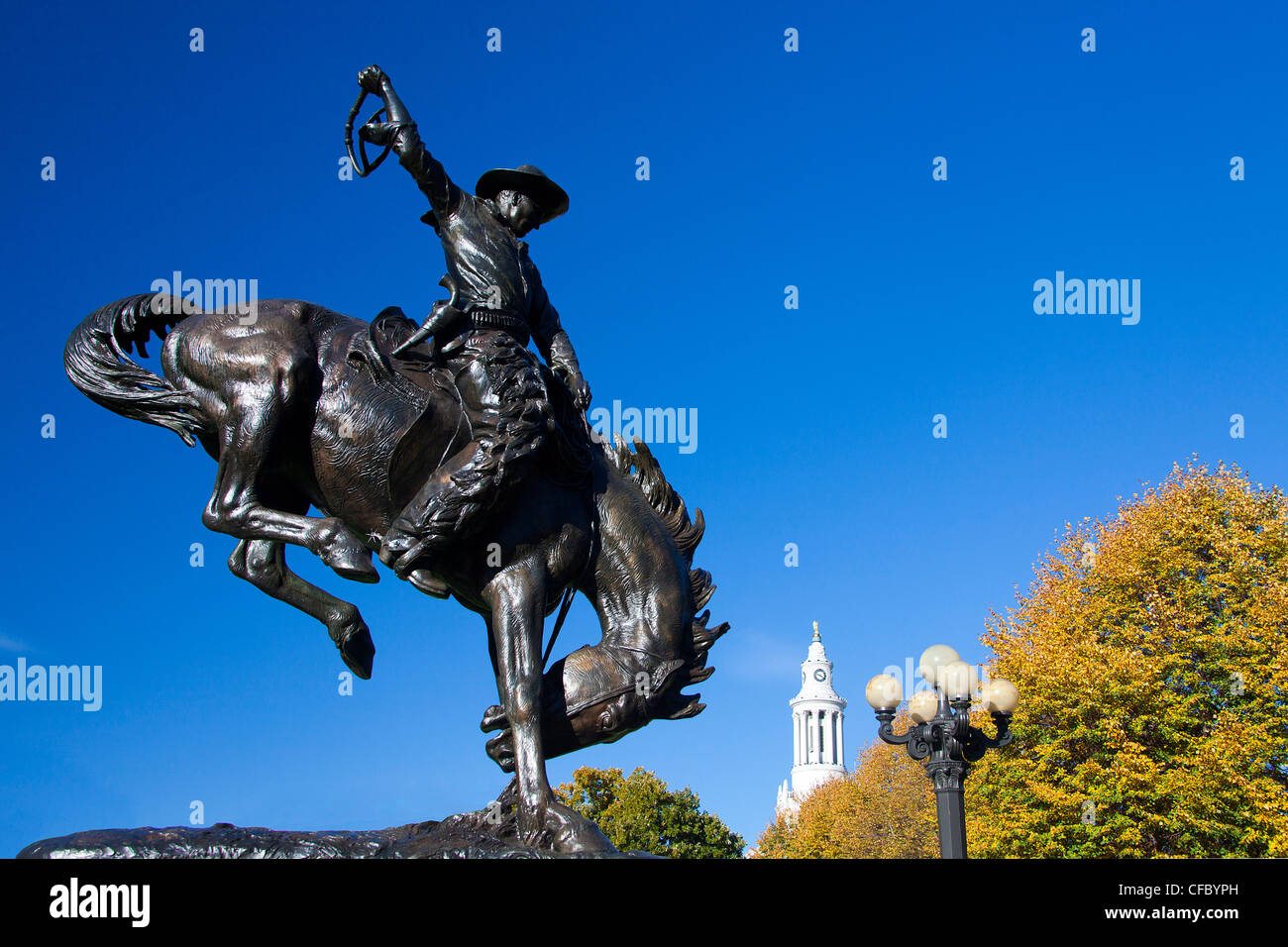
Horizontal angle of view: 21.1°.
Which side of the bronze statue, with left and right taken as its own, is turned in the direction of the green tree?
left

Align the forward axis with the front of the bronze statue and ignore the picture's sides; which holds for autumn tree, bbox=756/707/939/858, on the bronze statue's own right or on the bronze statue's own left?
on the bronze statue's own left

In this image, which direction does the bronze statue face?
to the viewer's right

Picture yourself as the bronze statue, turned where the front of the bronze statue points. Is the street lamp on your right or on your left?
on your left

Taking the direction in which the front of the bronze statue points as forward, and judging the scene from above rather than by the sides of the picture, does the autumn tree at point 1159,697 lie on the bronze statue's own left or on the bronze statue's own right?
on the bronze statue's own left
